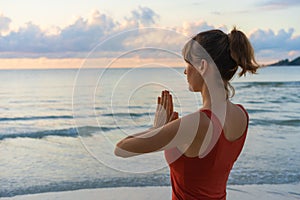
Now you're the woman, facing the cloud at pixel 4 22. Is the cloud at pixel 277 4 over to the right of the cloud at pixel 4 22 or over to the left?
right

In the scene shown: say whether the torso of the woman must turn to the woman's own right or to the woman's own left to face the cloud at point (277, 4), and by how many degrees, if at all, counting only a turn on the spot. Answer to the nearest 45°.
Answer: approximately 45° to the woman's own right

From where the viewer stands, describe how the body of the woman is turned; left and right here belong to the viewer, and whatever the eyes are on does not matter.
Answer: facing away from the viewer and to the left of the viewer

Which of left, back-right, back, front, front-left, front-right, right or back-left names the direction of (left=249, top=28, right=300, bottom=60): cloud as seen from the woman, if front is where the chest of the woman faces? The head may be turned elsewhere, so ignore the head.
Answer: front-right

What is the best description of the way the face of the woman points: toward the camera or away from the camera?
away from the camera

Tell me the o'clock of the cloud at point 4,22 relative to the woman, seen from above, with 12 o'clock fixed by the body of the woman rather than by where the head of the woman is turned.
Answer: The cloud is roughly at 1 o'clock from the woman.
